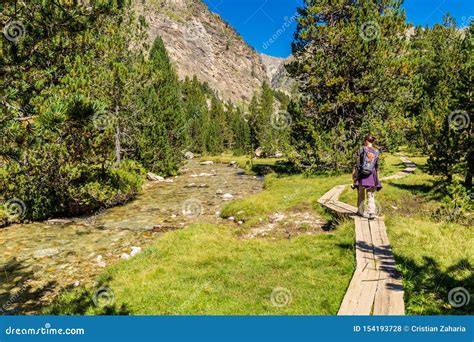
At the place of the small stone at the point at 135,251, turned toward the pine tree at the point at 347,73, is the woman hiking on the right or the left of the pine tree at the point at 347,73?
right

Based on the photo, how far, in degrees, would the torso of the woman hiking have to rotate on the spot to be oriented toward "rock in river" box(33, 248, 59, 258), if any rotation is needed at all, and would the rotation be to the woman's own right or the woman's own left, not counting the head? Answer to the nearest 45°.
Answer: approximately 90° to the woman's own left

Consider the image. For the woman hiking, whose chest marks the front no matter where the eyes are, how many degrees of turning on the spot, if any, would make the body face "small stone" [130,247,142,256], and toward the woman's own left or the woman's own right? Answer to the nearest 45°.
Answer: approximately 90° to the woman's own left

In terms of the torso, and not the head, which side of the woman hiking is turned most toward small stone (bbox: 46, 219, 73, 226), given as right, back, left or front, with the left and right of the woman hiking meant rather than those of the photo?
left

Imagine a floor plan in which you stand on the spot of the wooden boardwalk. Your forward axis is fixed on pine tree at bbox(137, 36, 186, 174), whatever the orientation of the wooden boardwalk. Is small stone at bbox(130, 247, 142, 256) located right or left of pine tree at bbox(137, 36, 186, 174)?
left

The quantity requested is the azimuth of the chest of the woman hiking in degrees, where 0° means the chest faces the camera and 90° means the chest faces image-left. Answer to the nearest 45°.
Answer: approximately 180°
